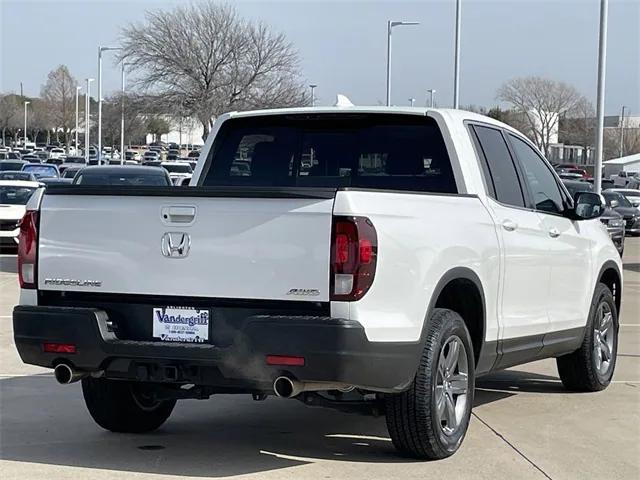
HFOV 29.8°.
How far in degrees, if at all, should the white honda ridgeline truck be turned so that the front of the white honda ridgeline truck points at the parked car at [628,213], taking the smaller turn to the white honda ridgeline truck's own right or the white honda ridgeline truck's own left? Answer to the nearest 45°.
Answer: approximately 45° to the white honda ridgeline truck's own left

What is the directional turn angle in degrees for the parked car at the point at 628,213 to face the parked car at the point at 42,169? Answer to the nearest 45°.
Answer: approximately 135° to its right

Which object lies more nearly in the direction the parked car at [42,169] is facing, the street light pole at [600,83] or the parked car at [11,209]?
the parked car

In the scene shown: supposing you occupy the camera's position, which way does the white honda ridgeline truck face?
facing away from the viewer and to the right of the viewer

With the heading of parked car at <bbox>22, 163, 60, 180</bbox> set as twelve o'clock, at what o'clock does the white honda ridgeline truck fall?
The white honda ridgeline truck is roughly at 12 o'clock from the parked car.

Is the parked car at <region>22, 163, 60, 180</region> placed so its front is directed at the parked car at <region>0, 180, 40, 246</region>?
yes

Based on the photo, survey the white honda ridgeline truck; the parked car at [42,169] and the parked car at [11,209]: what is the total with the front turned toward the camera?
2

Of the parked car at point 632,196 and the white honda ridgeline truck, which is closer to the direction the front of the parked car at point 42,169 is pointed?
the white honda ridgeline truck
